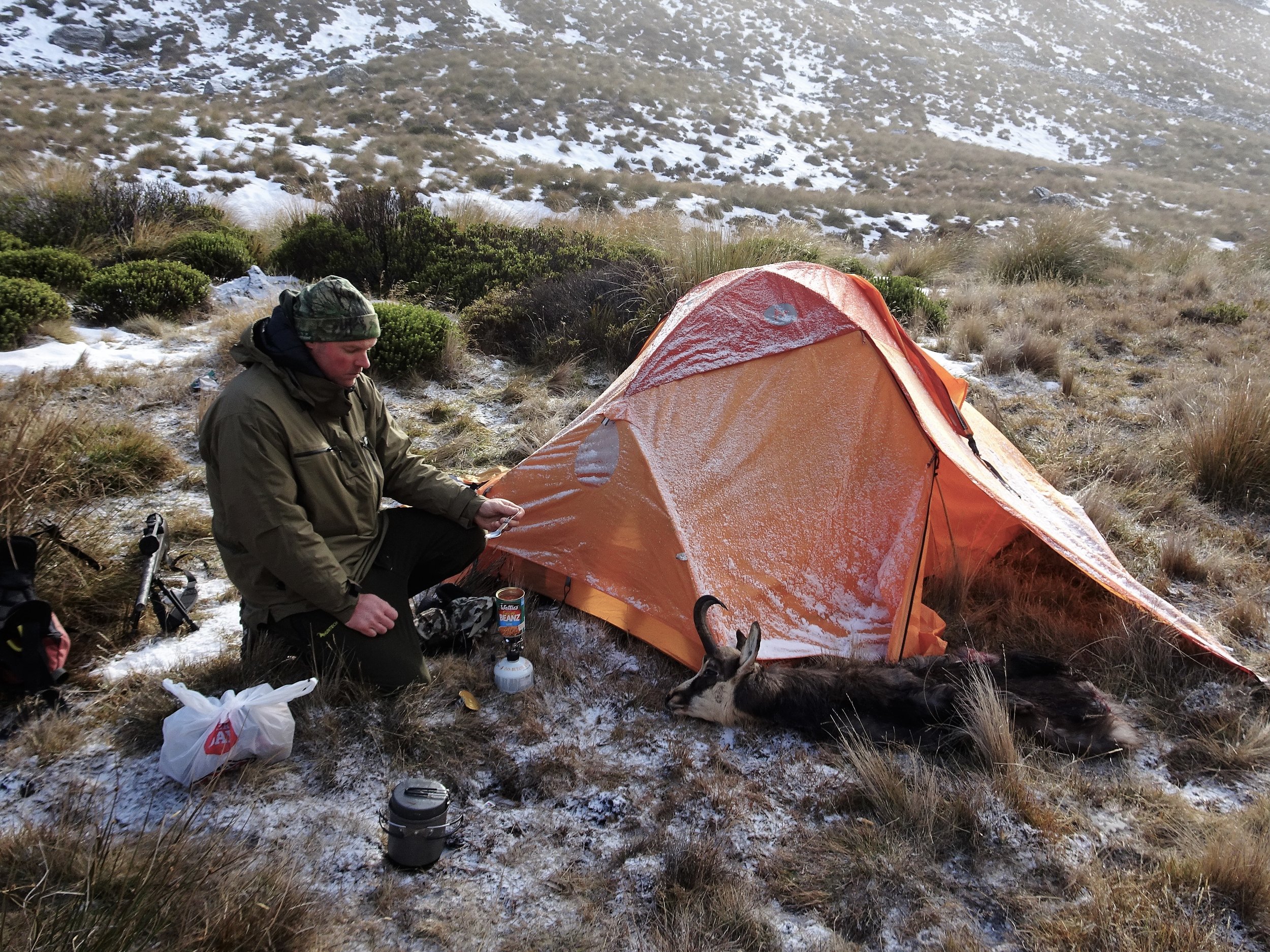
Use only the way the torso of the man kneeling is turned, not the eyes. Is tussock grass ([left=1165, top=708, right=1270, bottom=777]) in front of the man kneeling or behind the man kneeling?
in front

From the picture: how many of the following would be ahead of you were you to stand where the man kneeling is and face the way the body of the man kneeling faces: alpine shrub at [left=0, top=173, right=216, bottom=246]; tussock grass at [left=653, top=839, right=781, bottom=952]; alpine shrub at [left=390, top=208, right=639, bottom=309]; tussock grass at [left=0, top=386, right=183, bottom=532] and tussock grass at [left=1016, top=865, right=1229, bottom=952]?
2

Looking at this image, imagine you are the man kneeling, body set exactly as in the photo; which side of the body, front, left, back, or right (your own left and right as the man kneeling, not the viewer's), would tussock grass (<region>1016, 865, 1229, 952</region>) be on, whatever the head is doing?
front

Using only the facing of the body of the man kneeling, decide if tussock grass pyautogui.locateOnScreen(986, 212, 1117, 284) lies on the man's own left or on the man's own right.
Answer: on the man's own left

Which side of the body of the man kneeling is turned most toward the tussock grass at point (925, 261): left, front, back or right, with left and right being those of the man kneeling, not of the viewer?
left

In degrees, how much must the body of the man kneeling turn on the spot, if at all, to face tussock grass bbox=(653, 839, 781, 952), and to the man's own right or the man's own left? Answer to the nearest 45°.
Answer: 0° — they already face it

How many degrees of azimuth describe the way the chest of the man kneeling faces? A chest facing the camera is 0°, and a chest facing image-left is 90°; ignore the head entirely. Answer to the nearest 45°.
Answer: approximately 315°

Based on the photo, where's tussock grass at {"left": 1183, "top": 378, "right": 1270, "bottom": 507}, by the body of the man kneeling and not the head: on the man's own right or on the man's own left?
on the man's own left

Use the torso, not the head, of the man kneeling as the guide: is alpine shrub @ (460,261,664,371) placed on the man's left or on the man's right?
on the man's left

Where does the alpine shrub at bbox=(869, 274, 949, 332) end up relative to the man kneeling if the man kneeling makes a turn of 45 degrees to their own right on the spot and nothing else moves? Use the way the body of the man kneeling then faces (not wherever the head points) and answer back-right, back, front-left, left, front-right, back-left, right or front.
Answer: back-left

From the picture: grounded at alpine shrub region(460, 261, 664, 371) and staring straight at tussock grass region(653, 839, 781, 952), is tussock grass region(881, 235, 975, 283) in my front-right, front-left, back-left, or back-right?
back-left

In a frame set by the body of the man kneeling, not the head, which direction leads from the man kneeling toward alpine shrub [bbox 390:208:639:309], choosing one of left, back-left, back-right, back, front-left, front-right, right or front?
back-left
